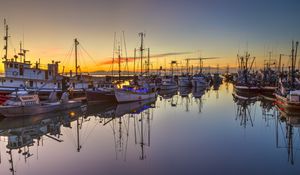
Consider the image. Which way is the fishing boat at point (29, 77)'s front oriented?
to the viewer's left

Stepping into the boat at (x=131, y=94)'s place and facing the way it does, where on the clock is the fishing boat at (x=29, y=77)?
The fishing boat is roughly at 1 o'clock from the boat.

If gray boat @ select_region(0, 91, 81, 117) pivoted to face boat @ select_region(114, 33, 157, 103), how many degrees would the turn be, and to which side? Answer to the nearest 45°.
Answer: approximately 180°

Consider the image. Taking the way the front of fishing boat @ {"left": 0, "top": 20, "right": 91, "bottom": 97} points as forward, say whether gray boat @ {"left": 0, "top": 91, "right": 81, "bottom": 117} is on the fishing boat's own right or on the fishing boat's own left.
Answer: on the fishing boat's own left

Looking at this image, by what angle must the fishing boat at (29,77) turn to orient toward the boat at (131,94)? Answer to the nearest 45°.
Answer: approximately 180°

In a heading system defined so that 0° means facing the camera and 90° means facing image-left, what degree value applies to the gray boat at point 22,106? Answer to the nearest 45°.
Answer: approximately 45°

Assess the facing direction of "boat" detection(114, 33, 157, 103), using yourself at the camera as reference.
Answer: facing the viewer and to the left of the viewer

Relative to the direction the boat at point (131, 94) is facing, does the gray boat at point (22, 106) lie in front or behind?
in front
